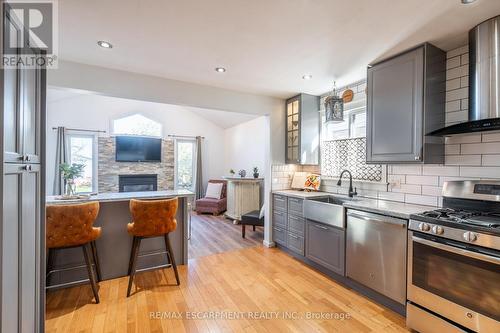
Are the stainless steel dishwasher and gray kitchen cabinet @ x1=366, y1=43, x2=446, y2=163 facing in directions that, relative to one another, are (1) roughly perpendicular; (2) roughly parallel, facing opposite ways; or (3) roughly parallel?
roughly parallel

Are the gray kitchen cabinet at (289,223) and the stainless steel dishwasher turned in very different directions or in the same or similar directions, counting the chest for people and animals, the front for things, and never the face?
same or similar directions

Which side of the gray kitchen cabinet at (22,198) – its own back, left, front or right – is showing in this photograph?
front

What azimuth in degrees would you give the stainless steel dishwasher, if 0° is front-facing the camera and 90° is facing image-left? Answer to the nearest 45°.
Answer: approximately 45°

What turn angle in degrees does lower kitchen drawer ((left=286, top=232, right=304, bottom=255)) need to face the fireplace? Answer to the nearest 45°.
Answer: approximately 90° to its right

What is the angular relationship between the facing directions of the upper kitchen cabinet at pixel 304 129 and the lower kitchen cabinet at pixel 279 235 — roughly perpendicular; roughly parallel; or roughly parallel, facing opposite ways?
roughly parallel

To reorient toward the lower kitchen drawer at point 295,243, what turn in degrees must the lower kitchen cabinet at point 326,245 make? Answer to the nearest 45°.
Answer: approximately 90° to its right

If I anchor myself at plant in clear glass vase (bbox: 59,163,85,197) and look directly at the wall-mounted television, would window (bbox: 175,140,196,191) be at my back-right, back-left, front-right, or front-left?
front-right

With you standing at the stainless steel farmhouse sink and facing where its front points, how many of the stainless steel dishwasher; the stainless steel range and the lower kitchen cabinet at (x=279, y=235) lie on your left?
2

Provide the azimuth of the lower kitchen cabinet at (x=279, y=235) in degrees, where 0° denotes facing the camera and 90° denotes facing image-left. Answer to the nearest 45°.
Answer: approximately 45°

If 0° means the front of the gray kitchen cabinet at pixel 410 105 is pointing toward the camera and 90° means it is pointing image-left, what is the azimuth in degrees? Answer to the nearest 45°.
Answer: approximately 45°

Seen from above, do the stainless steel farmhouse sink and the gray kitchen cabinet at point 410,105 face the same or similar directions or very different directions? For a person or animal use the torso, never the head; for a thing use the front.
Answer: same or similar directions

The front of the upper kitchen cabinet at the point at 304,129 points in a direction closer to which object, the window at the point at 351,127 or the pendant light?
the pendant light

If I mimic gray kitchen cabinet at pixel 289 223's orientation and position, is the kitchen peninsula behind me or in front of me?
in front

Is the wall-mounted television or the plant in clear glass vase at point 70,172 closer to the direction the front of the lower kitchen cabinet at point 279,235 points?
the plant in clear glass vase

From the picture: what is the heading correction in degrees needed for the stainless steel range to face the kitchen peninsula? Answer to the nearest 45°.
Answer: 0° — it already faces it

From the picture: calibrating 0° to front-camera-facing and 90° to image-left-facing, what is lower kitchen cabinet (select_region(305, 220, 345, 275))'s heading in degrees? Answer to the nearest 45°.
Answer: approximately 45°

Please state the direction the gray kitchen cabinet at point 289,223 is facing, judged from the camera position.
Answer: facing the viewer and to the left of the viewer

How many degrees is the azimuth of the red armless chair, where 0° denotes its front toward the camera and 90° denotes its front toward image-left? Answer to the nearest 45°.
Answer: approximately 45°
